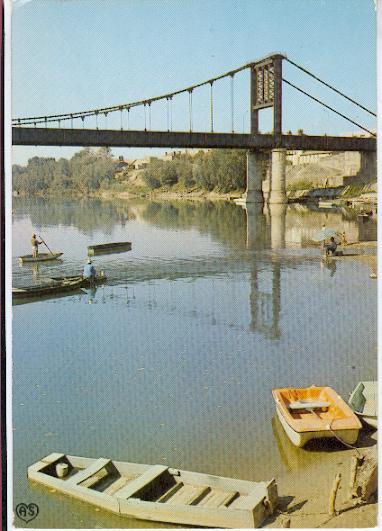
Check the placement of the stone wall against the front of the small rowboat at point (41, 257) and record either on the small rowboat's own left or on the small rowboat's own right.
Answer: on the small rowboat's own left

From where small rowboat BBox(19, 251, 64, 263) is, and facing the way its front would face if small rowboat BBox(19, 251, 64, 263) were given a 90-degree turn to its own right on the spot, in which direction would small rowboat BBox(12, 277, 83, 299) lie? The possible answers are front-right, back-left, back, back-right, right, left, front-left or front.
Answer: front

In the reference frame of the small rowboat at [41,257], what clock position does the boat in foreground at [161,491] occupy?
The boat in foreground is roughly at 3 o'clock from the small rowboat.

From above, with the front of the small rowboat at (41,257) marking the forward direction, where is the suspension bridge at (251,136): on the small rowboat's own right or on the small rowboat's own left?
on the small rowboat's own left

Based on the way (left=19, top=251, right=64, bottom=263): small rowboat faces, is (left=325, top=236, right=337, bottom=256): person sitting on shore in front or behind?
in front

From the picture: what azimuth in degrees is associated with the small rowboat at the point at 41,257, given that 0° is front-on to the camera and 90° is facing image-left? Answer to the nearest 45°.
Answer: approximately 270°

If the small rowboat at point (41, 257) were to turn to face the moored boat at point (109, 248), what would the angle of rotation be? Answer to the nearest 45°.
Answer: approximately 45° to its left
